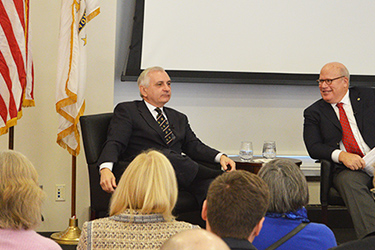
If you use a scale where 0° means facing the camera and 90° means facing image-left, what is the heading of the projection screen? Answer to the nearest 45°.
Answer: approximately 0°

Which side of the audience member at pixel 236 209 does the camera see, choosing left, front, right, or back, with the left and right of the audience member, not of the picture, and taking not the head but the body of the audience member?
back

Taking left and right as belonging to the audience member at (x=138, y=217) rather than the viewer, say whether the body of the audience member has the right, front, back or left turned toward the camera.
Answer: back

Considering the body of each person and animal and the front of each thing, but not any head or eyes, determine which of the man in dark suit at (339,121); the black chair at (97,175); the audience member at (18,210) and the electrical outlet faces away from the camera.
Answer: the audience member

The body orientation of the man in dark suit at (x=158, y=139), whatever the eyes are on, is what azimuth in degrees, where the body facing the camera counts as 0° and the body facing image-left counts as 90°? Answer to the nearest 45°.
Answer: approximately 315°

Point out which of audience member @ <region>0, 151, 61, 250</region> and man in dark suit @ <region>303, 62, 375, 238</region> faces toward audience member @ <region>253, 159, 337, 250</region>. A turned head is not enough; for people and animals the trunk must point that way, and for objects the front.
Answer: the man in dark suit

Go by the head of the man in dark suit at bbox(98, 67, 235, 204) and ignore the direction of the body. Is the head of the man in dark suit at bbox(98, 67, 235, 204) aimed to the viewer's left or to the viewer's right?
to the viewer's right

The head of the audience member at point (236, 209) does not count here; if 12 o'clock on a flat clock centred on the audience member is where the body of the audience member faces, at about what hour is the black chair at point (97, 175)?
The black chair is roughly at 11 o'clock from the audience member.

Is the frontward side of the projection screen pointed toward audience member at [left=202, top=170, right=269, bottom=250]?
yes

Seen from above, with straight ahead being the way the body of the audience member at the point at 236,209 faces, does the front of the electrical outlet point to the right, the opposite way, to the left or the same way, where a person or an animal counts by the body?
the opposite way

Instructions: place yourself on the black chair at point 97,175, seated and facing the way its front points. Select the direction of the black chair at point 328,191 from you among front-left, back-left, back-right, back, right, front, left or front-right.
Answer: front-left

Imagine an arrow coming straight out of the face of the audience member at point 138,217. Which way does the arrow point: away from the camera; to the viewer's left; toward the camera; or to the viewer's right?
away from the camera

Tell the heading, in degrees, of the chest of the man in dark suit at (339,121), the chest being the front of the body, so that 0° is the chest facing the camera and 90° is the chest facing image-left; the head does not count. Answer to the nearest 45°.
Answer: approximately 0°

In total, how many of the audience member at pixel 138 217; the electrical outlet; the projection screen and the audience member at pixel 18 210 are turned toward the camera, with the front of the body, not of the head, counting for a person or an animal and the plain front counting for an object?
2

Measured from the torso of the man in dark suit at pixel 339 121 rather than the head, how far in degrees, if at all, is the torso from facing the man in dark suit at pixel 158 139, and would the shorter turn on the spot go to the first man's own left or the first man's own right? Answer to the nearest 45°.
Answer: approximately 45° to the first man's own right

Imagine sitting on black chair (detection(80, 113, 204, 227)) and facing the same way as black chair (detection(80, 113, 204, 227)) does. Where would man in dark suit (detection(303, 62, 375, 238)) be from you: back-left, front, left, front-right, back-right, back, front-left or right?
front-left
